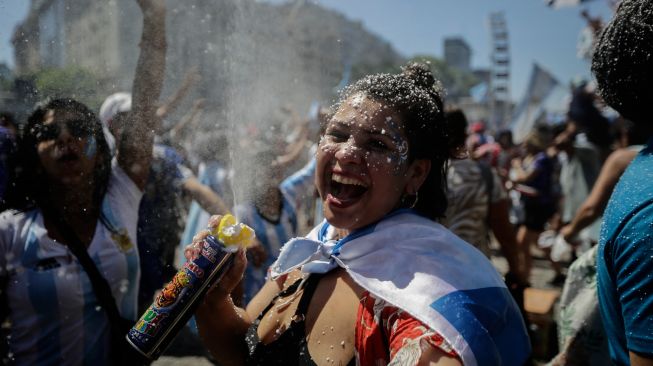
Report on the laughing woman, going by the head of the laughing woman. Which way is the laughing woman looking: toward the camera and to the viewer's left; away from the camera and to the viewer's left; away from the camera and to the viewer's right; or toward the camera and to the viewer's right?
toward the camera and to the viewer's left

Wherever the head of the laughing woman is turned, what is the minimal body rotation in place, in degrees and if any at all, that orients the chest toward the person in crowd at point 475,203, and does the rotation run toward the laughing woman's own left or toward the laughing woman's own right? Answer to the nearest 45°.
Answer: approximately 135° to the laughing woman's own right

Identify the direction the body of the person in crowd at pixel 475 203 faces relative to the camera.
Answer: away from the camera

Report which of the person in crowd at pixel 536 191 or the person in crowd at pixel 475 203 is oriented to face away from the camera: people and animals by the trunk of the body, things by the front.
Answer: the person in crowd at pixel 475 203

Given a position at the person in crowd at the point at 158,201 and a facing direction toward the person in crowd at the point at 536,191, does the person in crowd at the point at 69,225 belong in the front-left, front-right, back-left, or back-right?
back-right

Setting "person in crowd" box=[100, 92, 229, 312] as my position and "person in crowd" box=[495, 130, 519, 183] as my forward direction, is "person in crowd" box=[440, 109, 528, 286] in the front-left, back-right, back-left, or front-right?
front-right

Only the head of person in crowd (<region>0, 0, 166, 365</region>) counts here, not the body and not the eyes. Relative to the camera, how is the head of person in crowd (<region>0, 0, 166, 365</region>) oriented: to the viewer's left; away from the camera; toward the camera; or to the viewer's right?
toward the camera

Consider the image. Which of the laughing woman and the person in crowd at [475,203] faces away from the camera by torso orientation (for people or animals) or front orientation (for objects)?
the person in crowd

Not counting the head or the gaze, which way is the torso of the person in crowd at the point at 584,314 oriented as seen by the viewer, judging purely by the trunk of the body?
to the viewer's left

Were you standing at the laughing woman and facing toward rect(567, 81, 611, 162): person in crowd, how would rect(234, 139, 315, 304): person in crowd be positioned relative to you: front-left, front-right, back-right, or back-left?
front-left

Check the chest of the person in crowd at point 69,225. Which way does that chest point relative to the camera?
toward the camera

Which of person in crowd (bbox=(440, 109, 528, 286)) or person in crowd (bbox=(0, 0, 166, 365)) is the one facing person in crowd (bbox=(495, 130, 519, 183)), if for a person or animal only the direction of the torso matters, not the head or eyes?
person in crowd (bbox=(440, 109, 528, 286))
